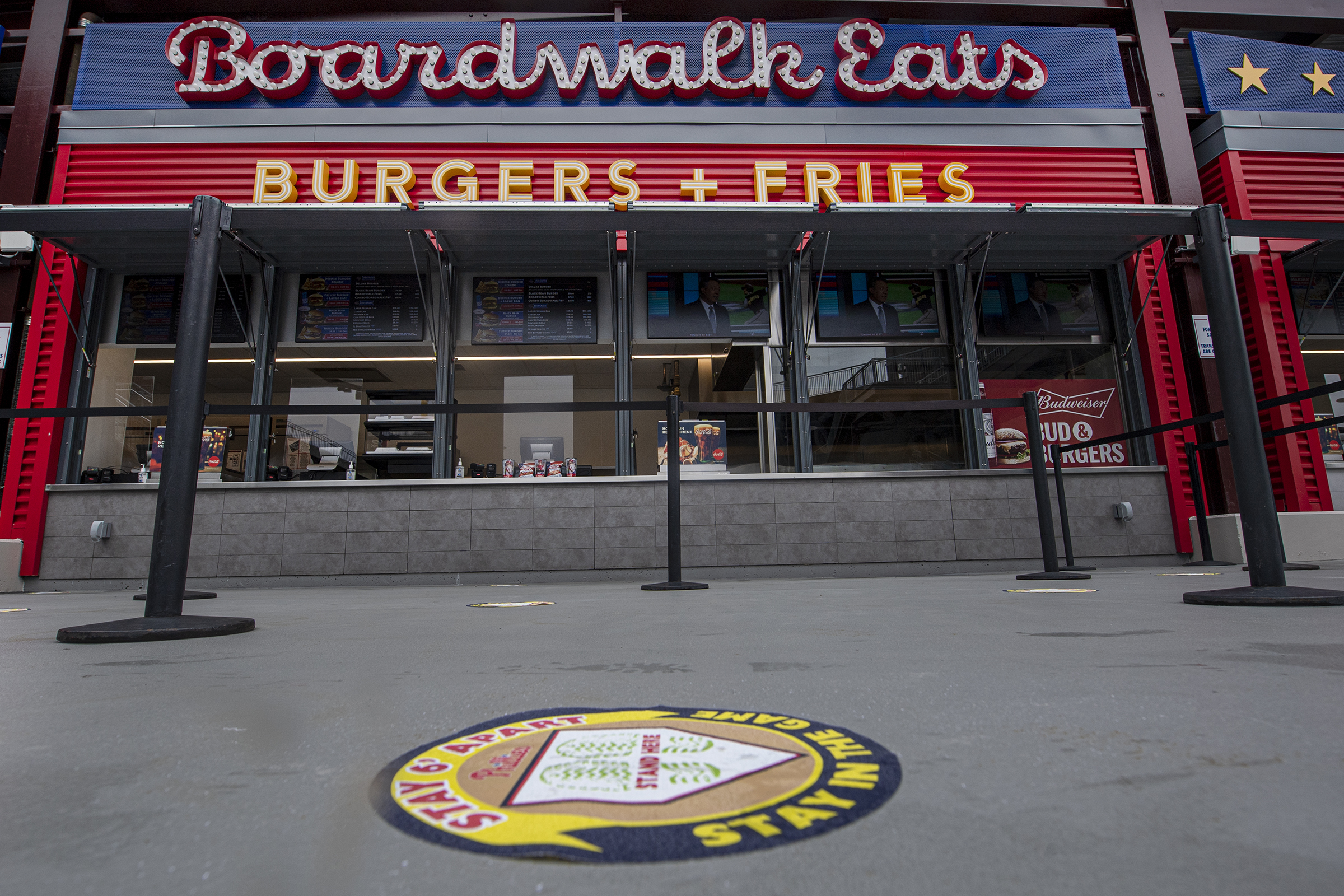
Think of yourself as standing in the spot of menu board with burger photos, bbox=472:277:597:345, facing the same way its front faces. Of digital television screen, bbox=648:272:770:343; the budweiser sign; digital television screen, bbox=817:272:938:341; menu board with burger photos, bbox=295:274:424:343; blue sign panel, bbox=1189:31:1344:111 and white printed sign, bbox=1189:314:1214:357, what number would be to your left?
5

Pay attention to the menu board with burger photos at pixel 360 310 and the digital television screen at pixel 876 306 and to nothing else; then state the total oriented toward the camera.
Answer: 2

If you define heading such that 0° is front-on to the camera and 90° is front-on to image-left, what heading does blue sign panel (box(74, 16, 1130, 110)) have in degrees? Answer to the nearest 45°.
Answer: approximately 0°

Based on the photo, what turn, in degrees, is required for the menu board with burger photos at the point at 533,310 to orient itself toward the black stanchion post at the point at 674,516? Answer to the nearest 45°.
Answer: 0° — it already faces it

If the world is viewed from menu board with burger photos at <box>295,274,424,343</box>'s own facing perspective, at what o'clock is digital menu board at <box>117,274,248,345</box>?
The digital menu board is roughly at 4 o'clock from the menu board with burger photos.

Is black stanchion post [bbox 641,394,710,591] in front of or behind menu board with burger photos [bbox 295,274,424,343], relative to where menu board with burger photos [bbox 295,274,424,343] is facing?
in front

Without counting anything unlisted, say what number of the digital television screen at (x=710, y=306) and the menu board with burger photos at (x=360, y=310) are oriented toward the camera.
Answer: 2

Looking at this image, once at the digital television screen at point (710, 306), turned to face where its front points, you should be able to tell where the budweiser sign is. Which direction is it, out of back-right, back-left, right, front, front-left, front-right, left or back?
left
